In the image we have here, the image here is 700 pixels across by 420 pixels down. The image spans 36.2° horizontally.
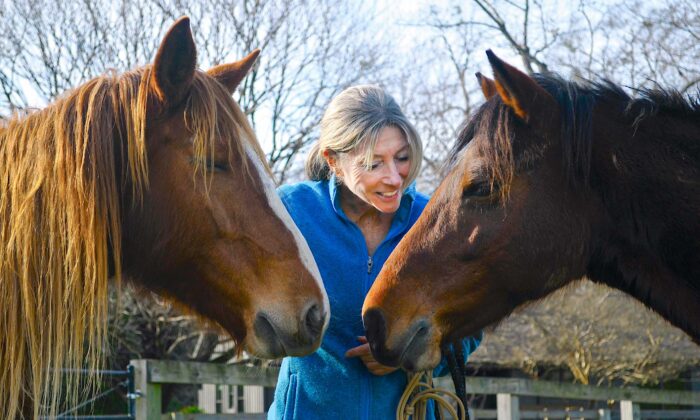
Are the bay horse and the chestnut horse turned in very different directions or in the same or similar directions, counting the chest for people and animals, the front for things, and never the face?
very different directions

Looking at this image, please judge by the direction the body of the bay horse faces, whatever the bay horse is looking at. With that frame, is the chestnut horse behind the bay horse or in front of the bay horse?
in front

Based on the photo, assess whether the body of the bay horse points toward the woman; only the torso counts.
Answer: yes

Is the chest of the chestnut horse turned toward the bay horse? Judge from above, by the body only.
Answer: yes

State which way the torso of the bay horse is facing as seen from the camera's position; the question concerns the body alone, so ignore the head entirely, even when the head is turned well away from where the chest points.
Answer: to the viewer's left

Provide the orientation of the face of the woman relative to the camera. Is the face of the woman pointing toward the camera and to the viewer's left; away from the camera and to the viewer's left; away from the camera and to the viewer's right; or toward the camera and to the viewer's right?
toward the camera and to the viewer's right

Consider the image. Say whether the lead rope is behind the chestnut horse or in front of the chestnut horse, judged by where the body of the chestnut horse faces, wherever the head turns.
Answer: in front

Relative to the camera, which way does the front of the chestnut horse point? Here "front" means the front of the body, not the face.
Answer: to the viewer's right

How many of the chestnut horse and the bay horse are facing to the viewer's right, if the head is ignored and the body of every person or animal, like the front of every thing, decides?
1
